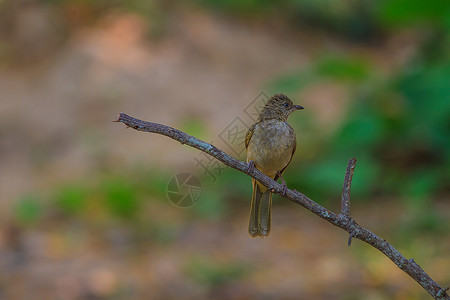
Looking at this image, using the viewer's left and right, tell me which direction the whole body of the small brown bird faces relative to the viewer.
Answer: facing the viewer and to the right of the viewer
